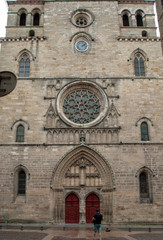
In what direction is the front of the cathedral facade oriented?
toward the camera
